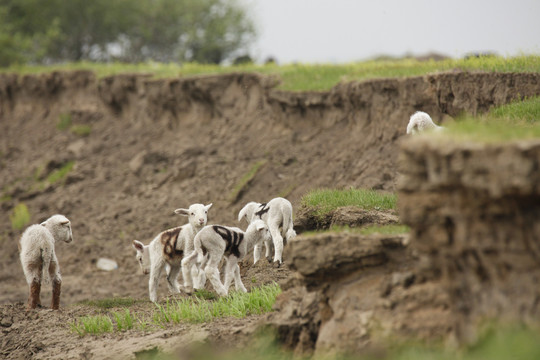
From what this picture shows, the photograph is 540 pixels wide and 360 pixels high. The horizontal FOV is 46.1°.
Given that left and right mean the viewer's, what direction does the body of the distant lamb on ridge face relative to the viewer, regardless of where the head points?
facing to the left of the viewer

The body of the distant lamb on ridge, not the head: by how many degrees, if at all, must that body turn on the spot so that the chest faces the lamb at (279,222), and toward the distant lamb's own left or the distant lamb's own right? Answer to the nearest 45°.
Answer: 0° — it already faces it

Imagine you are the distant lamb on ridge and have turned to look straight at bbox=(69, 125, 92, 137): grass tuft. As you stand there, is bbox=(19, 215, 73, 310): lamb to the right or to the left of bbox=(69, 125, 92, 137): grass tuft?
left

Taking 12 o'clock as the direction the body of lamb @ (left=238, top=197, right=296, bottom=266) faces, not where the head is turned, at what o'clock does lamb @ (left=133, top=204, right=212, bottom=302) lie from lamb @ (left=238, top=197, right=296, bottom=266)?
lamb @ (left=133, top=204, right=212, bottom=302) is roughly at 9 o'clock from lamb @ (left=238, top=197, right=296, bottom=266).

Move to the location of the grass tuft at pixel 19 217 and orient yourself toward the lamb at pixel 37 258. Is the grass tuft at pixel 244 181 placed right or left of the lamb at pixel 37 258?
left

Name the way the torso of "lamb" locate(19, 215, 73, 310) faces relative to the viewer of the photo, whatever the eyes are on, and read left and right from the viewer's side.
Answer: facing away from the viewer

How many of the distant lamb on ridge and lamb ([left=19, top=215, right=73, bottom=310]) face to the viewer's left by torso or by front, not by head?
1

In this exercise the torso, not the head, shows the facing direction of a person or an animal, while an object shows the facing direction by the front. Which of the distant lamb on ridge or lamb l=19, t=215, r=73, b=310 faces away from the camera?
the lamb

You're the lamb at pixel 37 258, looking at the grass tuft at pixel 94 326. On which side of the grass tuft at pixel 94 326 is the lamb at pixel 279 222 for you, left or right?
left

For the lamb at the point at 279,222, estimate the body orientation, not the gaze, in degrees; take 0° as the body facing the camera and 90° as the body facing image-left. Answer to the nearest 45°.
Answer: approximately 135°
